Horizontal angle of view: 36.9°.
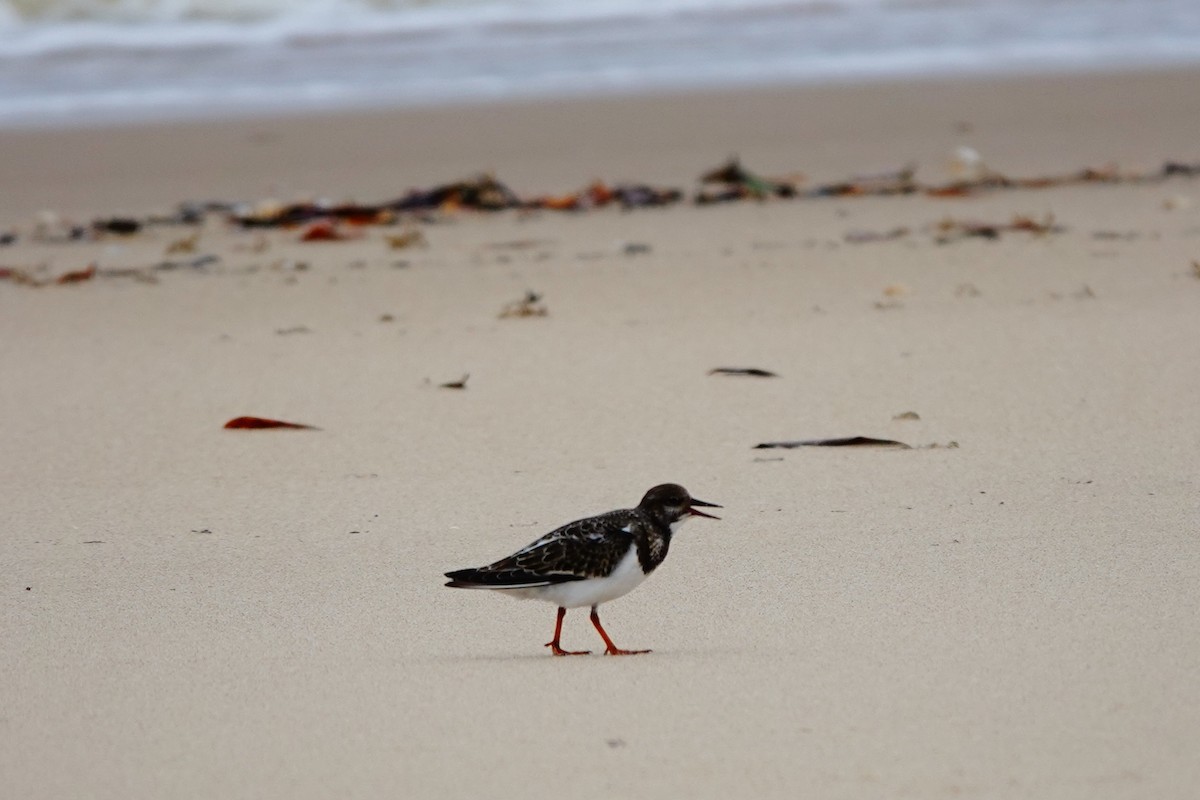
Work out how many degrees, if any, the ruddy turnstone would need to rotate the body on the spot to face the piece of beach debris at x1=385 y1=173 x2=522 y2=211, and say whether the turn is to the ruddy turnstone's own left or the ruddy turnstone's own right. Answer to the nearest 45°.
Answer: approximately 90° to the ruddy turnstone's own left

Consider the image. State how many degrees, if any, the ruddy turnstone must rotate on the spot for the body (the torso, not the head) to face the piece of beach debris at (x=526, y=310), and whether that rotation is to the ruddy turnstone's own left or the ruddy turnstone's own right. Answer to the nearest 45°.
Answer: approximately 90° to the ruddy turnstone's own left

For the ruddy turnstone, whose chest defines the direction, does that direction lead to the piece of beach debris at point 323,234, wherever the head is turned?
no

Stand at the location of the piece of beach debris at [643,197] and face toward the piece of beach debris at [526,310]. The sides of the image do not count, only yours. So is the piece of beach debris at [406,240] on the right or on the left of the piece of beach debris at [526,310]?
right

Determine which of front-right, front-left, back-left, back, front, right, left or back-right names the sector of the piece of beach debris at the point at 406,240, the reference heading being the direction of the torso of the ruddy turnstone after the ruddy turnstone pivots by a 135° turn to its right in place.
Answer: back-right

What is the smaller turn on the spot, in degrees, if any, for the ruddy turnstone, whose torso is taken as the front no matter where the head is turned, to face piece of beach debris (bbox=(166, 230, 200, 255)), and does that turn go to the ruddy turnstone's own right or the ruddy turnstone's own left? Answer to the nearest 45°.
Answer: approximately 90° to the ruddy turnstone's own left

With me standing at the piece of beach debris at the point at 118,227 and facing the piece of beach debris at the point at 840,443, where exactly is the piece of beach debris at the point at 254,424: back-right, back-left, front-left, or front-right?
front-right

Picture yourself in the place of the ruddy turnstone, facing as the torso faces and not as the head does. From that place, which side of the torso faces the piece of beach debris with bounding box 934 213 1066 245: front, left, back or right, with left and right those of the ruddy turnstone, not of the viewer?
left

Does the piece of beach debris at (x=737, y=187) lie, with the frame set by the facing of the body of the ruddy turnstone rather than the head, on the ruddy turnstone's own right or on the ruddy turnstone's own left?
on the ruddy turnstone's own left

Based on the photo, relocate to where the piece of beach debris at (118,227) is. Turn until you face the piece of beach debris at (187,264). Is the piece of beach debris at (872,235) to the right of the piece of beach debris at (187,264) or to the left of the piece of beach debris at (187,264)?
left

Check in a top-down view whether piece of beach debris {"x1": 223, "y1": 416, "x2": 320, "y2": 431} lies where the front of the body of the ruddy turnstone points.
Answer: no

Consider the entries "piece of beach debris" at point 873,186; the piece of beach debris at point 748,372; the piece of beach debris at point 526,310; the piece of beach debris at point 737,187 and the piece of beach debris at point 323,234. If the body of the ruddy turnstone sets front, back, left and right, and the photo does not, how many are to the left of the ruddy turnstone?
5

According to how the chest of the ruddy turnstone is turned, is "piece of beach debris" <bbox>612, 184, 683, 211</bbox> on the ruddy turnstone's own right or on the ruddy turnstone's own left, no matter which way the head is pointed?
on the ruddy turnstone's own left

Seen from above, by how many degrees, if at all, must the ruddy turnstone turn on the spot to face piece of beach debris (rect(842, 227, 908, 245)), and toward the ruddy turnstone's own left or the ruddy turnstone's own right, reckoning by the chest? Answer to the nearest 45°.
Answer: approximately 90° to the ruddy turnstone's own left

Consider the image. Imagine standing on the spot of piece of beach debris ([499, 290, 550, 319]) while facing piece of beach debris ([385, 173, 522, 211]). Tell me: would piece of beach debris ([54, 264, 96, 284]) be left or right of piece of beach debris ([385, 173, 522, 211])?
left

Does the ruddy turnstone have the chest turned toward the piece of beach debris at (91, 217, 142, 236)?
no

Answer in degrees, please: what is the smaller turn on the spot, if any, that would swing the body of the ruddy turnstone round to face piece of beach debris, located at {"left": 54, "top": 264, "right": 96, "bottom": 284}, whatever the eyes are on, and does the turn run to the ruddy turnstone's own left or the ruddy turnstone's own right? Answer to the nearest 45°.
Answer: approximately 135° to the ruddy turnstone's own left

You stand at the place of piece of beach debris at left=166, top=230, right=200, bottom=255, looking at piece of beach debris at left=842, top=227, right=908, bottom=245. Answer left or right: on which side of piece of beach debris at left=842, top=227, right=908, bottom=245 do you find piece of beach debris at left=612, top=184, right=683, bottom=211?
left

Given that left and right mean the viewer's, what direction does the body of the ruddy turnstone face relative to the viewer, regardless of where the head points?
facing to the right of the viewer

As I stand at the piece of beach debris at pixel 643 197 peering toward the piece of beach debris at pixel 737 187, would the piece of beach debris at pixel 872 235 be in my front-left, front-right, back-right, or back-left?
front-right
